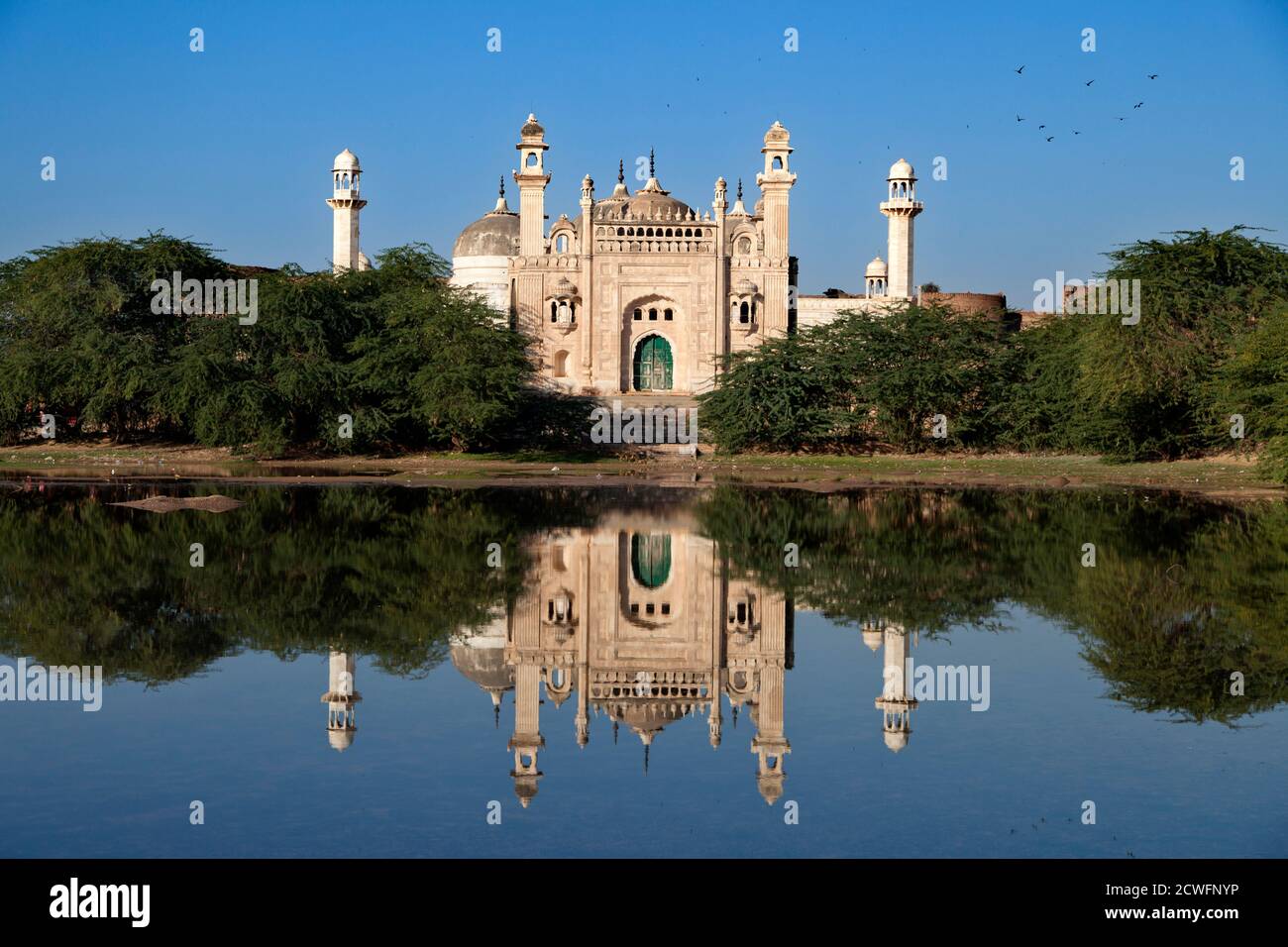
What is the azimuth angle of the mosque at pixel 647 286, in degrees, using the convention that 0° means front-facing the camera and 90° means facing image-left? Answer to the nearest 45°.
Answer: approximately 0°

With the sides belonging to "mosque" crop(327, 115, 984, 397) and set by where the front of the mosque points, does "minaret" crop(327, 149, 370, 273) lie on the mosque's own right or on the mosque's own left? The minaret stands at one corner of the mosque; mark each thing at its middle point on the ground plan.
on the mosque's own right

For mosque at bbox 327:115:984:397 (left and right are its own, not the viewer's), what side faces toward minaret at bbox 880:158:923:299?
left
